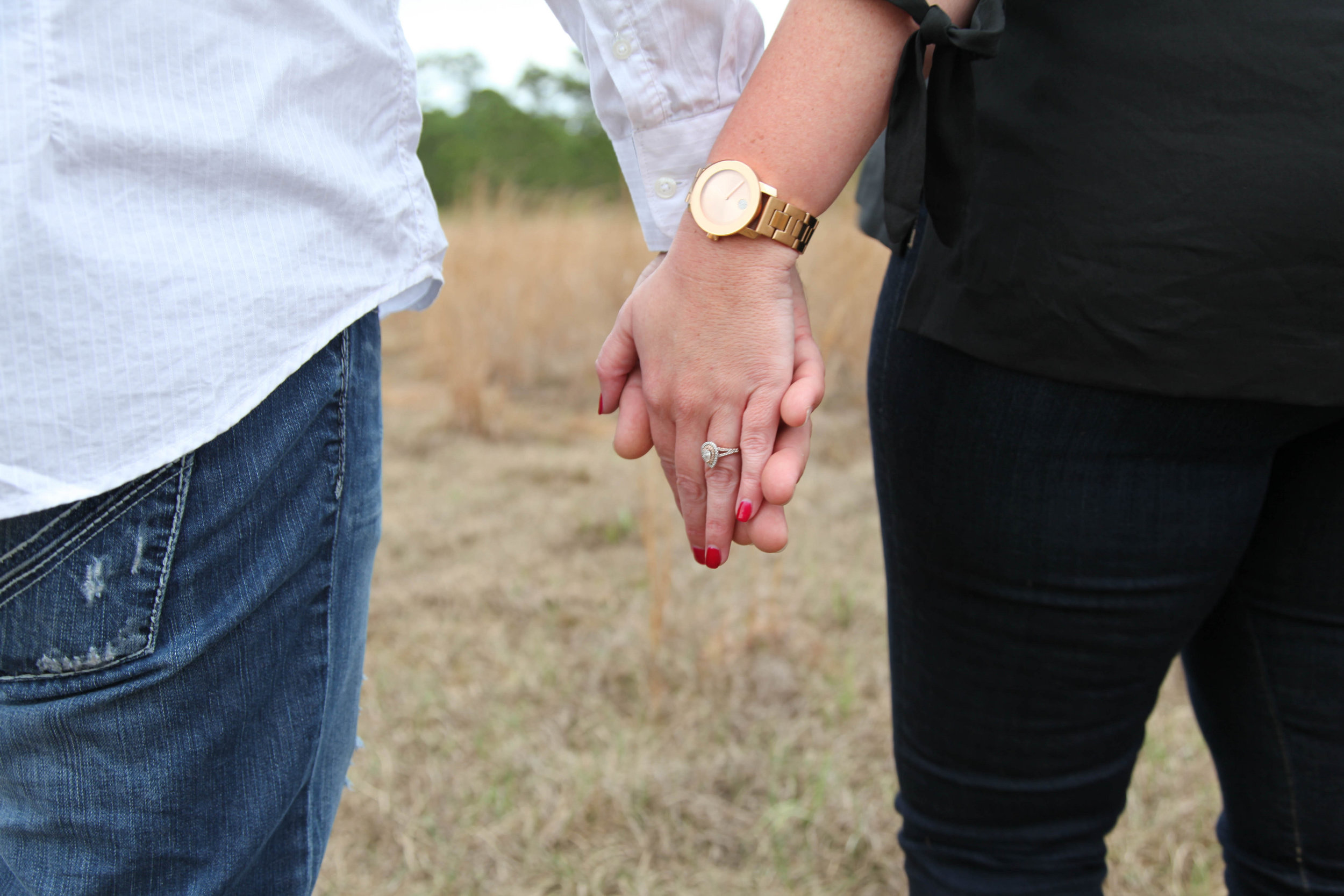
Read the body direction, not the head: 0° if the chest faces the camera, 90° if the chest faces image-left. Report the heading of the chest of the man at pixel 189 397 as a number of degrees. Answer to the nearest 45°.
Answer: approximately 225°

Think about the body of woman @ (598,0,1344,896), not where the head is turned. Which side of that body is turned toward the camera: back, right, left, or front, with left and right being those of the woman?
back
